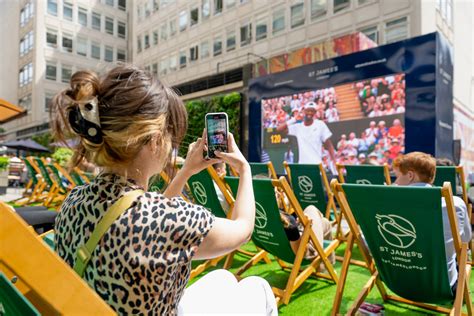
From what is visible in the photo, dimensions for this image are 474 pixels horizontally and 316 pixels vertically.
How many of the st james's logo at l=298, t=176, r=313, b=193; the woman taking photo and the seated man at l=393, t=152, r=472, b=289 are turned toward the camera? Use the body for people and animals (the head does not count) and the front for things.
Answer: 1

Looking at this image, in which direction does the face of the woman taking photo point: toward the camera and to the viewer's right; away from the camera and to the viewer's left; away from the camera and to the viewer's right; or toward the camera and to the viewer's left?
away from the camera and to the viewer's right

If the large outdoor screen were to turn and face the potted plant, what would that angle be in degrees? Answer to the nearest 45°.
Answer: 0° — it already faces it

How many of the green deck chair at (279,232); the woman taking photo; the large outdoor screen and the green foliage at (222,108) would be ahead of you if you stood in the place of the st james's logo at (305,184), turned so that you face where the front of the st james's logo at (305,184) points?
2

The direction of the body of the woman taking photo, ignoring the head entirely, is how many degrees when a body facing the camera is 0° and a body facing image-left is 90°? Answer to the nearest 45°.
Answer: approximately 225°

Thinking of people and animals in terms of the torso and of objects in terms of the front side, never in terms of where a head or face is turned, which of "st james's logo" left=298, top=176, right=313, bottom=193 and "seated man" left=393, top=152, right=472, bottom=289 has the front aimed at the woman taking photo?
the st james's logo

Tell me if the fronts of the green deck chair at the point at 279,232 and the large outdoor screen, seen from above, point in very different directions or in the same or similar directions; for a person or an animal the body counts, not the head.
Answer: very different directions

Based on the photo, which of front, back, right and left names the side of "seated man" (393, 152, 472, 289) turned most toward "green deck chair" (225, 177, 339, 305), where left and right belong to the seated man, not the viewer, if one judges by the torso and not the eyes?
left

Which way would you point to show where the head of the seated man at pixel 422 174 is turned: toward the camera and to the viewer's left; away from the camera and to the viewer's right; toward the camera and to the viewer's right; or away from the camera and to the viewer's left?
away from the camera and to the viewer's left

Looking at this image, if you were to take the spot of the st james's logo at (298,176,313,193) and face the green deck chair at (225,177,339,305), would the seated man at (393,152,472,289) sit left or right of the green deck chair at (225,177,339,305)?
left

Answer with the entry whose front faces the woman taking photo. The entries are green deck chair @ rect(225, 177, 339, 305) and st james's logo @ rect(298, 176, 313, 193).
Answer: the st james's logo

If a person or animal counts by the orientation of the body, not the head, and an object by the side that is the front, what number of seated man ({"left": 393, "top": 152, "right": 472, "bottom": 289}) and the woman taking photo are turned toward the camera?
0

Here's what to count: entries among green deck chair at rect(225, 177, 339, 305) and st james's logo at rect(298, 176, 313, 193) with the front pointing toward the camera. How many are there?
1

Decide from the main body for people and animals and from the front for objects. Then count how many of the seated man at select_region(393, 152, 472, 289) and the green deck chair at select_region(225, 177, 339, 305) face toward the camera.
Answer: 0

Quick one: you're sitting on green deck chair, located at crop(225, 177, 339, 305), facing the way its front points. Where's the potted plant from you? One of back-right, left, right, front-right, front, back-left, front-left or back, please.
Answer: left

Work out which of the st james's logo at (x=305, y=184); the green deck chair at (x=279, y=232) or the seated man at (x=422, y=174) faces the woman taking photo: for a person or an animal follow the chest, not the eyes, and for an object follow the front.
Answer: the st james's logo

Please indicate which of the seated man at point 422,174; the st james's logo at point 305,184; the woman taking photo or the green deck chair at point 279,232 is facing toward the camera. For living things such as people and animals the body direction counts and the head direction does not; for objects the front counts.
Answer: the st james's logo

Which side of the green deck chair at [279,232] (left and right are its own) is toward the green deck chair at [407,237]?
right
